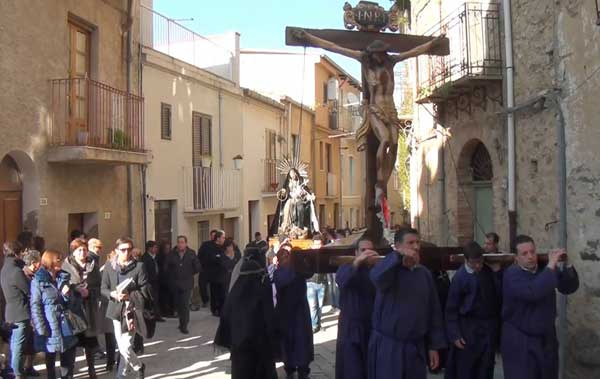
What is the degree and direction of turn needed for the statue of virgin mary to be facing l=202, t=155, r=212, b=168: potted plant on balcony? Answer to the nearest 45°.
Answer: approximately 135° to its right

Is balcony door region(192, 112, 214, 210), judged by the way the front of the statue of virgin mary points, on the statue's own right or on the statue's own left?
on the statue's own right

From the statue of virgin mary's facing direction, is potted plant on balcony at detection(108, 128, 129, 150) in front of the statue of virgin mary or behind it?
in front

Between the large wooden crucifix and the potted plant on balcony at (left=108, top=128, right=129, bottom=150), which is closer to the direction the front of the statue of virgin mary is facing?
the large wooden crucifix

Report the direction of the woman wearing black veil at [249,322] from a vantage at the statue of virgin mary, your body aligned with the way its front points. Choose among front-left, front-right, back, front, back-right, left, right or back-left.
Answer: front

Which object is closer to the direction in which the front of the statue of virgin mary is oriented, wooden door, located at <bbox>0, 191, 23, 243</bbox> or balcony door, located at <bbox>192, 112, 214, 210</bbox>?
the wooden door

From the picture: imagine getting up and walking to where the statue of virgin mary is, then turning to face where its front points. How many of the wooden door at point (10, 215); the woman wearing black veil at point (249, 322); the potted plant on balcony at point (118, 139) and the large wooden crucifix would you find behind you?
0

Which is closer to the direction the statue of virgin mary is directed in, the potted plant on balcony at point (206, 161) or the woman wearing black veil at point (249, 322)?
the woman wearing black veil

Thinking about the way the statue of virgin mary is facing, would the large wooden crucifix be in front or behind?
in front

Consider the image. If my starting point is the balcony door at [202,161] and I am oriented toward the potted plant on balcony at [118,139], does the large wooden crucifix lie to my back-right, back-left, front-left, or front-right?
front-left

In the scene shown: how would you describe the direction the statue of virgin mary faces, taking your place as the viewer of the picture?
facing the viewer

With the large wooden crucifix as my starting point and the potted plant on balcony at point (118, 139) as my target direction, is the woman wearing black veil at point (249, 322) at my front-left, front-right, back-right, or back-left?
front-left

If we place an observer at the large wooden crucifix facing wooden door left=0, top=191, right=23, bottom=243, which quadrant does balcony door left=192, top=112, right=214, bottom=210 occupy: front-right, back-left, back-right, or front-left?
front-right

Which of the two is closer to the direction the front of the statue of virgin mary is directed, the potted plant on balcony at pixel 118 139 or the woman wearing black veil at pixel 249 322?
the woman wearing black veil
